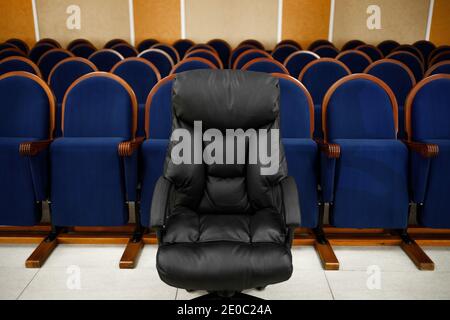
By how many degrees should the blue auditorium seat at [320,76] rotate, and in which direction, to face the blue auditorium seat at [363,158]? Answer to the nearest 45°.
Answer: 0° — it already faces it

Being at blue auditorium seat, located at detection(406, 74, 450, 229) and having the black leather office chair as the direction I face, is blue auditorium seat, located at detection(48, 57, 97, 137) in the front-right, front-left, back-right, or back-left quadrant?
front-right

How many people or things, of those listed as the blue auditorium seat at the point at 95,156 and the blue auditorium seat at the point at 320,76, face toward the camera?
2

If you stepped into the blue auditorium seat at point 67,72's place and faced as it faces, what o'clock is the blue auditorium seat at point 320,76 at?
the blue auditorium seat at point 320,76 is roughly at 10 o'clock from the blue auditorium seat at point 67,72.

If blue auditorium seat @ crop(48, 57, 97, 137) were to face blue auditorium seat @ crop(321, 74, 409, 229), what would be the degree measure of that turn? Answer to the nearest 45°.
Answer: approximately 45° to its left

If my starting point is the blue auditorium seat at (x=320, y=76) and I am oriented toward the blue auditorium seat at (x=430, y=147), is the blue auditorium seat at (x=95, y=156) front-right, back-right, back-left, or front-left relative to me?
front-right

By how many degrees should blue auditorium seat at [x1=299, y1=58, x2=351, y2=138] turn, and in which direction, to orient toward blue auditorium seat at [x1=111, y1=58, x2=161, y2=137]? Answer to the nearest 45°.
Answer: approximately 90° to its right

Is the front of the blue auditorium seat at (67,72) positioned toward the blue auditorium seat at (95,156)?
yes

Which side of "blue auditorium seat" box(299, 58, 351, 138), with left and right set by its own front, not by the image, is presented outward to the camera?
front

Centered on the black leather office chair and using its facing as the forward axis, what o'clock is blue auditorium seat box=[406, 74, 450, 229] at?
The blue auditorium seat is roughly at 8 o'clock from the black leather office chair.

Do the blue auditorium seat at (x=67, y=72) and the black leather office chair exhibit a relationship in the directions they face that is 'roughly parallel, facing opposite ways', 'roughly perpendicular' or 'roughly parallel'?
roughly parallel
